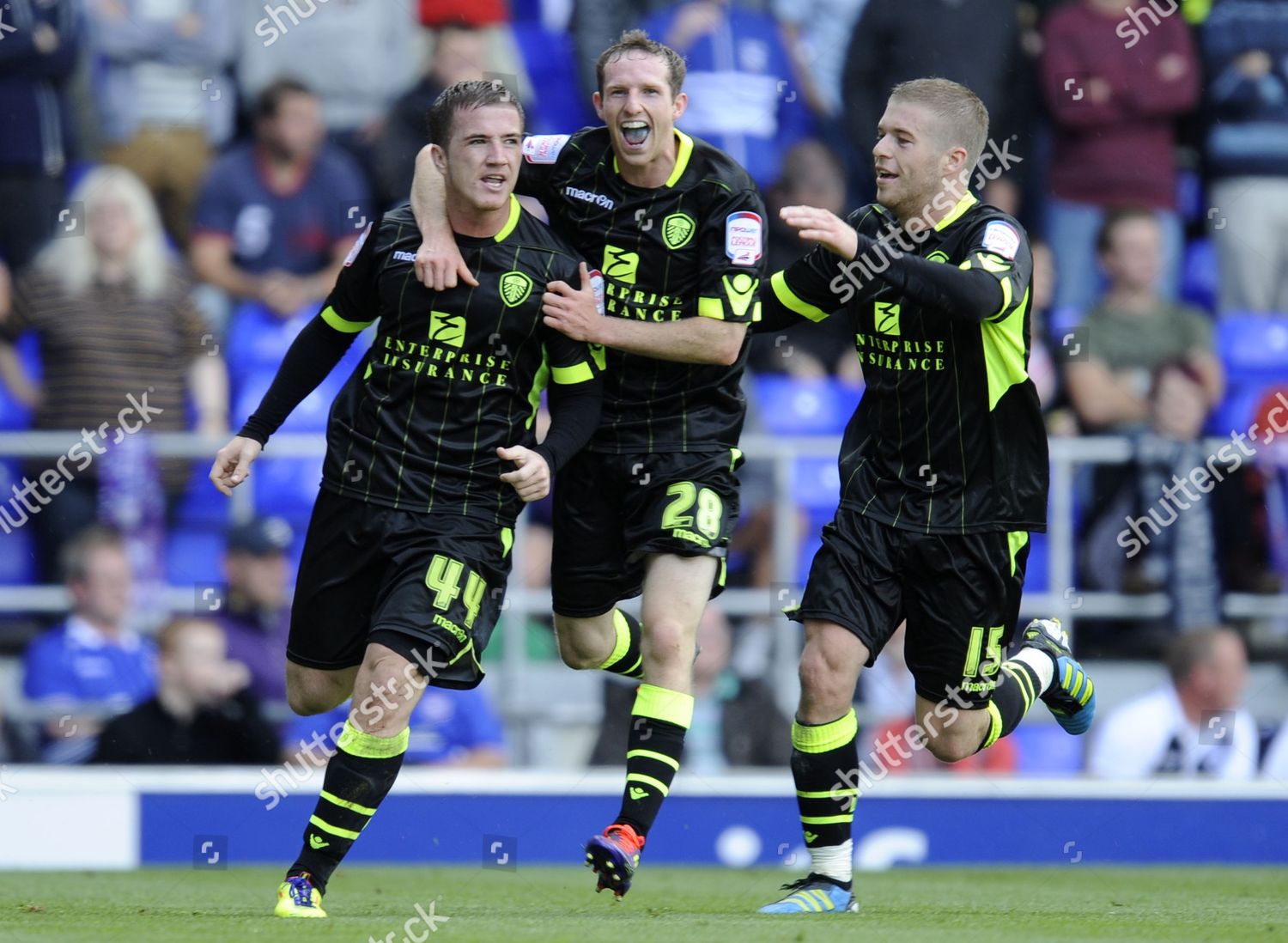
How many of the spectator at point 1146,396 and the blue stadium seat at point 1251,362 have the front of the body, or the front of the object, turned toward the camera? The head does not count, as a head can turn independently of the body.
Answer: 2

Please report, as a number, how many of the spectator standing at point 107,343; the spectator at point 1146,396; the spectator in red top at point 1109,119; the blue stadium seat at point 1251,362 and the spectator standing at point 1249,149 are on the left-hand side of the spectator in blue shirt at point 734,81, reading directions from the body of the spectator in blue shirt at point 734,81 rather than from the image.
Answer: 4

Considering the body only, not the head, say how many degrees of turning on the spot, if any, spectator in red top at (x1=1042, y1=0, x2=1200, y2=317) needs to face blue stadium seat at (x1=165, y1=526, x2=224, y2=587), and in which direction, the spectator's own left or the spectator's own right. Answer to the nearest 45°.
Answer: approximately 45° to the spectator's own right

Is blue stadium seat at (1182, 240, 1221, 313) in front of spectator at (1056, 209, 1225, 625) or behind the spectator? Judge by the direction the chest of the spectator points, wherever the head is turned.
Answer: behind

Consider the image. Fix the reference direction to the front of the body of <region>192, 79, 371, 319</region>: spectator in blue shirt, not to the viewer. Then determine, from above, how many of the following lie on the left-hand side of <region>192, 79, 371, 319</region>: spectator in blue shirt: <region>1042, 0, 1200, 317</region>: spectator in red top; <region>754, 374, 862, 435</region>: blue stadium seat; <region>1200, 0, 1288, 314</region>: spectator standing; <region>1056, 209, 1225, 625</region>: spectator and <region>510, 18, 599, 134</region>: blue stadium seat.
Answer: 5

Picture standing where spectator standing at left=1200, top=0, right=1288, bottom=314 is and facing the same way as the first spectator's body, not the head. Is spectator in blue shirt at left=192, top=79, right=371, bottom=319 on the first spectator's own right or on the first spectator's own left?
on the first spectator's own right

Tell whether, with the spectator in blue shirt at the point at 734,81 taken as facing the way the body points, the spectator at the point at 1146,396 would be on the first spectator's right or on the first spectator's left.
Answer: on the first spectator's left

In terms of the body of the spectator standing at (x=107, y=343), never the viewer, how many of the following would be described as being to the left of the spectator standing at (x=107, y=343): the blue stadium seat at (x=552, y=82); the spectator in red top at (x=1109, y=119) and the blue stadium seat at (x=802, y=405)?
3

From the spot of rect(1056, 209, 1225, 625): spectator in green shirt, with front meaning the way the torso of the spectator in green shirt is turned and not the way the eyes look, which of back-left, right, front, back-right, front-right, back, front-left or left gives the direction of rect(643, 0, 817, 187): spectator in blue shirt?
right
